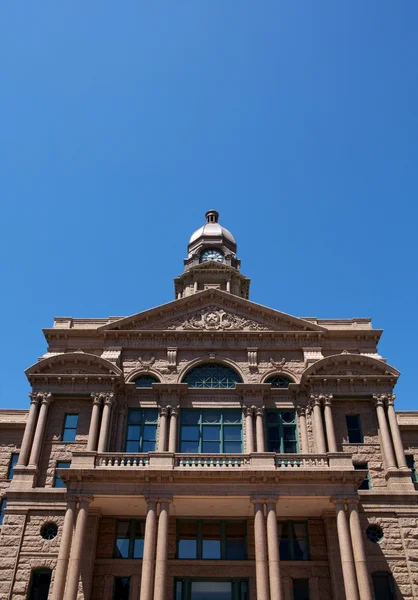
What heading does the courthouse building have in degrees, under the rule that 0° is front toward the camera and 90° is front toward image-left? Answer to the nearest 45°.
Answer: approximately 0°
